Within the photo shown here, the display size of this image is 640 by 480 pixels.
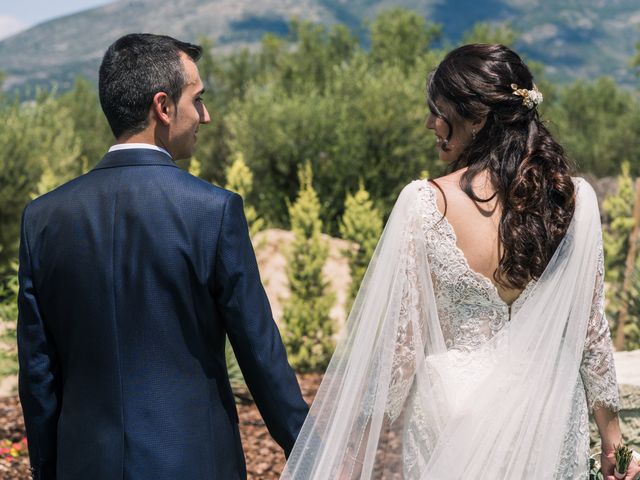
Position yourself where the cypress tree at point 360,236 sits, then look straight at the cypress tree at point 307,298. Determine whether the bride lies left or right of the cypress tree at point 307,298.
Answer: left

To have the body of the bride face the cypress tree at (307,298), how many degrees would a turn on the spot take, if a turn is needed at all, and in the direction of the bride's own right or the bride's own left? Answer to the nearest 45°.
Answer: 0° — they already face it

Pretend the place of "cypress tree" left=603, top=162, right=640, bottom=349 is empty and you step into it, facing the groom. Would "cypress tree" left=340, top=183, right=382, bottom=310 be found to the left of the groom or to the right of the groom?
right

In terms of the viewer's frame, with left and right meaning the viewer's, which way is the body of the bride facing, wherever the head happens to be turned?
facing away from the viewer

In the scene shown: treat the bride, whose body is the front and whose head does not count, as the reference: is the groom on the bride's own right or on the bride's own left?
on the bride's own left

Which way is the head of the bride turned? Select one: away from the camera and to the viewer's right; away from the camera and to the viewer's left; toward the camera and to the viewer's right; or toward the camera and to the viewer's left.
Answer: away from the camera and to the viewer's left

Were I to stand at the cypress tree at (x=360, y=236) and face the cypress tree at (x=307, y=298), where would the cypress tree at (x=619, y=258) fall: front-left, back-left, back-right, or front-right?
back-left

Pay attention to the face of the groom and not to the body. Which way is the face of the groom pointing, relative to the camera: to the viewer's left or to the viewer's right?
to the viewer's right

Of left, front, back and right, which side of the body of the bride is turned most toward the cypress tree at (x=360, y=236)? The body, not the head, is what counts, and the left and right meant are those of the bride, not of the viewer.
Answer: front
